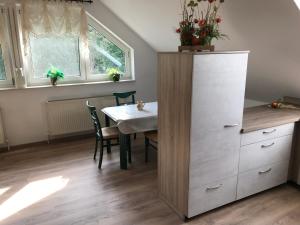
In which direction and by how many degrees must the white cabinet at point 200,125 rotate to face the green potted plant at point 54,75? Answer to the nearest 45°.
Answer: approximately 180°

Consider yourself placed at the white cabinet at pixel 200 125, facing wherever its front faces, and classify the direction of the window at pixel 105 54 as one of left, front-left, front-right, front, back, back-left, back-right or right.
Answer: back

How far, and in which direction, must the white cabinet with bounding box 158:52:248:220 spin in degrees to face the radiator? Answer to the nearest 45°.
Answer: approximately 180°

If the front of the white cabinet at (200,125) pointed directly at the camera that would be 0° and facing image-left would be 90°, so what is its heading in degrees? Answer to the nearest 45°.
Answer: approximately 315°

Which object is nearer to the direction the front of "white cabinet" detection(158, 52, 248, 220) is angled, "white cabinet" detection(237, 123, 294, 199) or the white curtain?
the white cabinet

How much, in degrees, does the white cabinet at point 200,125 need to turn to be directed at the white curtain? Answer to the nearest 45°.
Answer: approximately 180°

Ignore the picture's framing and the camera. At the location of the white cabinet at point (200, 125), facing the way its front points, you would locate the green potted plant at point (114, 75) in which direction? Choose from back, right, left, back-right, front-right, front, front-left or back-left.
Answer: back

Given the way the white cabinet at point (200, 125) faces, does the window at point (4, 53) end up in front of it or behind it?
behind

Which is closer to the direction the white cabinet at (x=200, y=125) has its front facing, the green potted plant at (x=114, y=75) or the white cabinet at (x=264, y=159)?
the white cabinet

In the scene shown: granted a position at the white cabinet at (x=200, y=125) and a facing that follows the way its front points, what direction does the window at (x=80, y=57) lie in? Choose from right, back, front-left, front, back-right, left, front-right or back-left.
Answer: back

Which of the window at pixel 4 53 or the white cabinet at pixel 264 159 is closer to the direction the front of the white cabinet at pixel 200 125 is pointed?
the white cabinet
